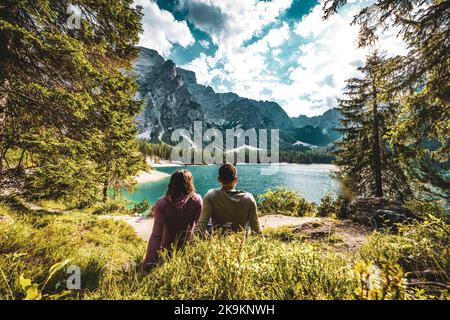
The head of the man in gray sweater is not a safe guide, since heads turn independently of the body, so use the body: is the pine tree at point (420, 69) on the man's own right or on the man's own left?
on the man's own right

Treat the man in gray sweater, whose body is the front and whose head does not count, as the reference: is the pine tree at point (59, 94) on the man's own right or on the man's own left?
on the man's own left

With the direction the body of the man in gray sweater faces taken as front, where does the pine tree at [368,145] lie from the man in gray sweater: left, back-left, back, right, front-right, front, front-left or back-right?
front-right

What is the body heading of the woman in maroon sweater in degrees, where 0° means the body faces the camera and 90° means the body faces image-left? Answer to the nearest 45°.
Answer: approximately 180°

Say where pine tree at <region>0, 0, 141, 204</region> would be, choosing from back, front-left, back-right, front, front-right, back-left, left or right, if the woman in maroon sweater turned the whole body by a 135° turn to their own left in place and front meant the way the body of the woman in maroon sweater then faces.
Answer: right

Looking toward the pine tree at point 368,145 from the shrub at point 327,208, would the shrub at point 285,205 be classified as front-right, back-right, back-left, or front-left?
back-left

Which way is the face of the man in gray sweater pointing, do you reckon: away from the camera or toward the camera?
away from the camera

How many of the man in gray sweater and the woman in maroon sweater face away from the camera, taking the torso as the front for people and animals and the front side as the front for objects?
2

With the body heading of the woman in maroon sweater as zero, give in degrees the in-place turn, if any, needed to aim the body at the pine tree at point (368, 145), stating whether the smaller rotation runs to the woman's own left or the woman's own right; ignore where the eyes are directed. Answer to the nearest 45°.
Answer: approximately 45° to the woman's own right

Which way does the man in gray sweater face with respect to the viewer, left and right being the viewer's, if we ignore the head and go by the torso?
facing away from the viewer

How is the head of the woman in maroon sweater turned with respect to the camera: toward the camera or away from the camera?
away from the camera

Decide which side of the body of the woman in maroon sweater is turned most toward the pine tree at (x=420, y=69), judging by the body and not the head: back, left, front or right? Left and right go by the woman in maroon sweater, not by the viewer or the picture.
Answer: right

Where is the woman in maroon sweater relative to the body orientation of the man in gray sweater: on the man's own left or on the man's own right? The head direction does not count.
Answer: on the man's own left
